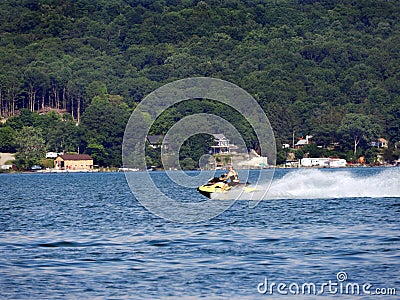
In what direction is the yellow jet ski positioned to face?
to the viewer's left
